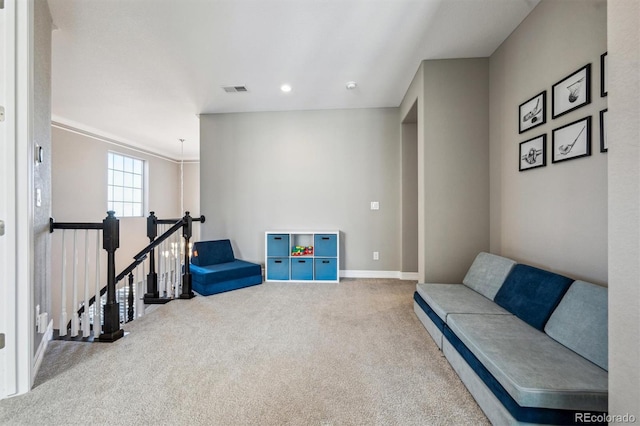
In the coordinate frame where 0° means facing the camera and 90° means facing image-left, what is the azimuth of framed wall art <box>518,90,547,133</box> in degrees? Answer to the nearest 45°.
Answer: approximately 45°

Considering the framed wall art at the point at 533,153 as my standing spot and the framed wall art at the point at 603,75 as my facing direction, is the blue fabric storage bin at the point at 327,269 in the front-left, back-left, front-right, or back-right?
back-right

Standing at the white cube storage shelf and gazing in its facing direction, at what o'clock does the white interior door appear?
The white interior door is roughly at 1 o'clock from the white cube storage shelf.

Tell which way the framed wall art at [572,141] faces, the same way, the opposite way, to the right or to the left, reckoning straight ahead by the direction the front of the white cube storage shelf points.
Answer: to the right
